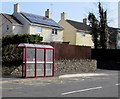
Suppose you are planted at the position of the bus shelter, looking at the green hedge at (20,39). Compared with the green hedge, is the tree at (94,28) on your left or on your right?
right

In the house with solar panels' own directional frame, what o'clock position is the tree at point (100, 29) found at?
The tree is roughly at 10 o'clock from the house with solar panels.

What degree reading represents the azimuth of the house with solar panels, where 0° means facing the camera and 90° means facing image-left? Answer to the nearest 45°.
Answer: approximately 315°

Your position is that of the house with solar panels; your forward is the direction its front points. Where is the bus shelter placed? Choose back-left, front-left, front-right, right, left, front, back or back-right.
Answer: front-right

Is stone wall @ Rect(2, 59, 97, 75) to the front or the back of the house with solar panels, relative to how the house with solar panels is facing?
to the front
